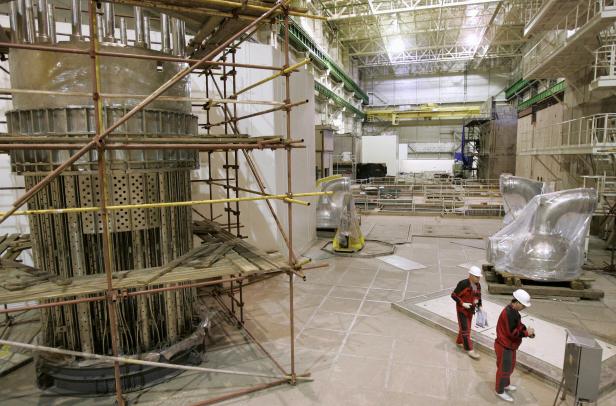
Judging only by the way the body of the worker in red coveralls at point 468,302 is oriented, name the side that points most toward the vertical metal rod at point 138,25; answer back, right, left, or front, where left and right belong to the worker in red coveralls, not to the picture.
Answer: right

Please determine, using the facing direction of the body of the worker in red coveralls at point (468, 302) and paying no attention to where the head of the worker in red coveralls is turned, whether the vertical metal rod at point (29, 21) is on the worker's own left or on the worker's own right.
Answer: on the worker's own right

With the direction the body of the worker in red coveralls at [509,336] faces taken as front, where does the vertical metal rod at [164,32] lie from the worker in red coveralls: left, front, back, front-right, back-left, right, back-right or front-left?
back

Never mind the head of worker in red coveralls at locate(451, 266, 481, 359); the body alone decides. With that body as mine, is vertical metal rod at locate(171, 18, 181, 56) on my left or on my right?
on my right

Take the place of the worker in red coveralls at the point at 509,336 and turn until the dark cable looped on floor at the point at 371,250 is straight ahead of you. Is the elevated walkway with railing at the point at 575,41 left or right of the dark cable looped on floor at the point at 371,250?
right

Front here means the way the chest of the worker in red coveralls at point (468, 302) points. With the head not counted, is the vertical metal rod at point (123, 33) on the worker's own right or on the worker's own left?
on the worker's own right

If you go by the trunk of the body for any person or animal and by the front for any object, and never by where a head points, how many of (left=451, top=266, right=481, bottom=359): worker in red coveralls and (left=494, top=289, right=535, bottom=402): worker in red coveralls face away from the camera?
0

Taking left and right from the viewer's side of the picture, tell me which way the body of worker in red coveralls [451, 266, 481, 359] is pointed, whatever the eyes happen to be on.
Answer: facing the viewer and to the right of the viewer

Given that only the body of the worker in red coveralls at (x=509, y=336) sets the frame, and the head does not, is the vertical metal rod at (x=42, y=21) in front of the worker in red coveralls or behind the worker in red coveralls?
behind

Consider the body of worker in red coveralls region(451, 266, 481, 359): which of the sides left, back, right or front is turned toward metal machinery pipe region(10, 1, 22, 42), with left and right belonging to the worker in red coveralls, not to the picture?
right

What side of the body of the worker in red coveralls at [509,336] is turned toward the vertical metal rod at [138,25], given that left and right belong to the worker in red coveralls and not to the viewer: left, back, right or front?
back

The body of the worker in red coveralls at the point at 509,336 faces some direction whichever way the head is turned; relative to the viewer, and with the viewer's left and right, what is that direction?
facing to the right of the viewer
